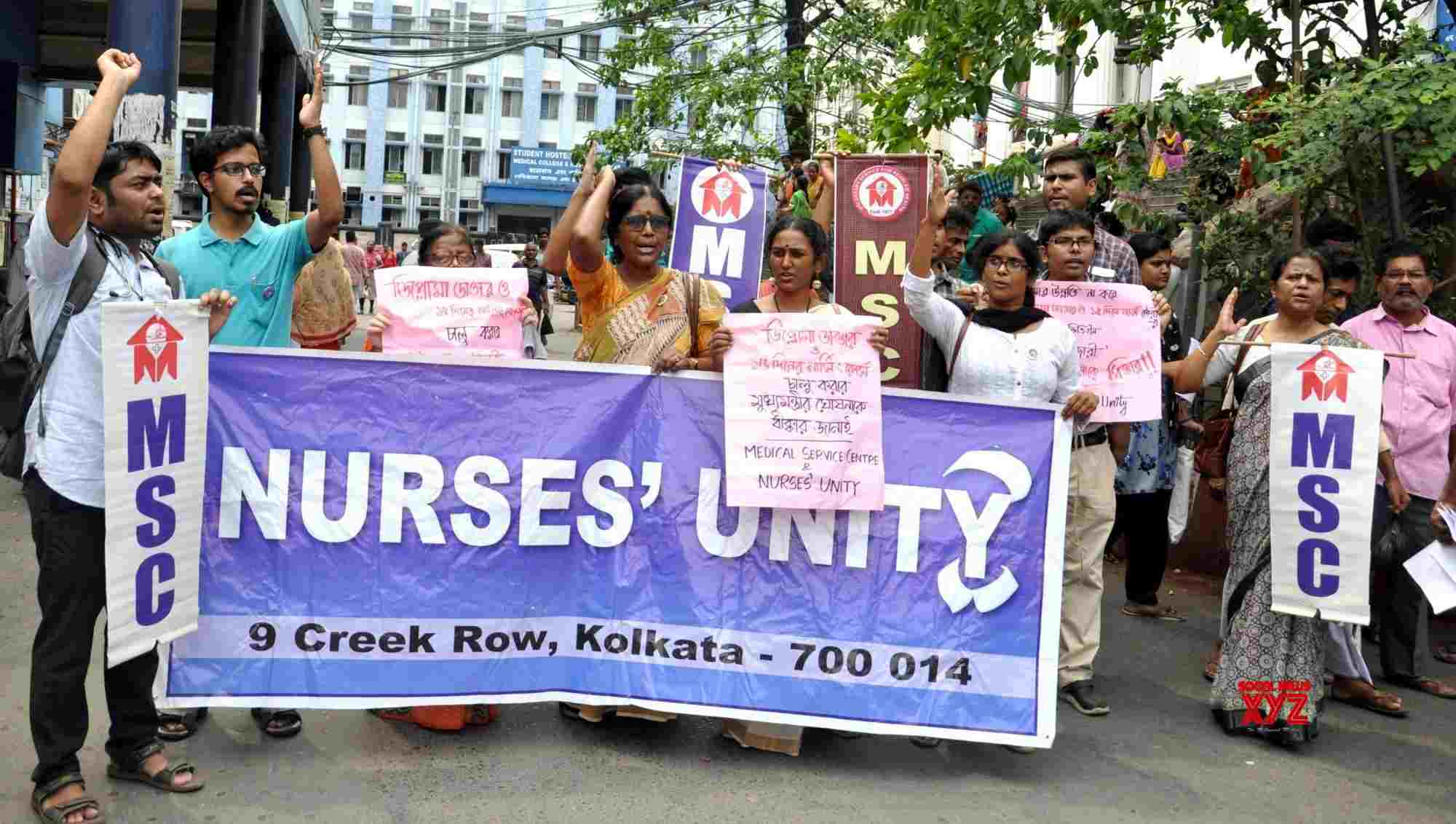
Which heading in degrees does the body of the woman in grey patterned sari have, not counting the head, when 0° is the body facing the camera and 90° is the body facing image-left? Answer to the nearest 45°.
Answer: approximately 0°

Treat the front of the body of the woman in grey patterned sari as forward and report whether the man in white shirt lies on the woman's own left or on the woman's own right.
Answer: on the woman's own right

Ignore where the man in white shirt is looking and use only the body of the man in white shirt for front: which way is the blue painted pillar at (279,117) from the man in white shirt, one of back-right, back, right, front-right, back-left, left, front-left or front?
back-left
